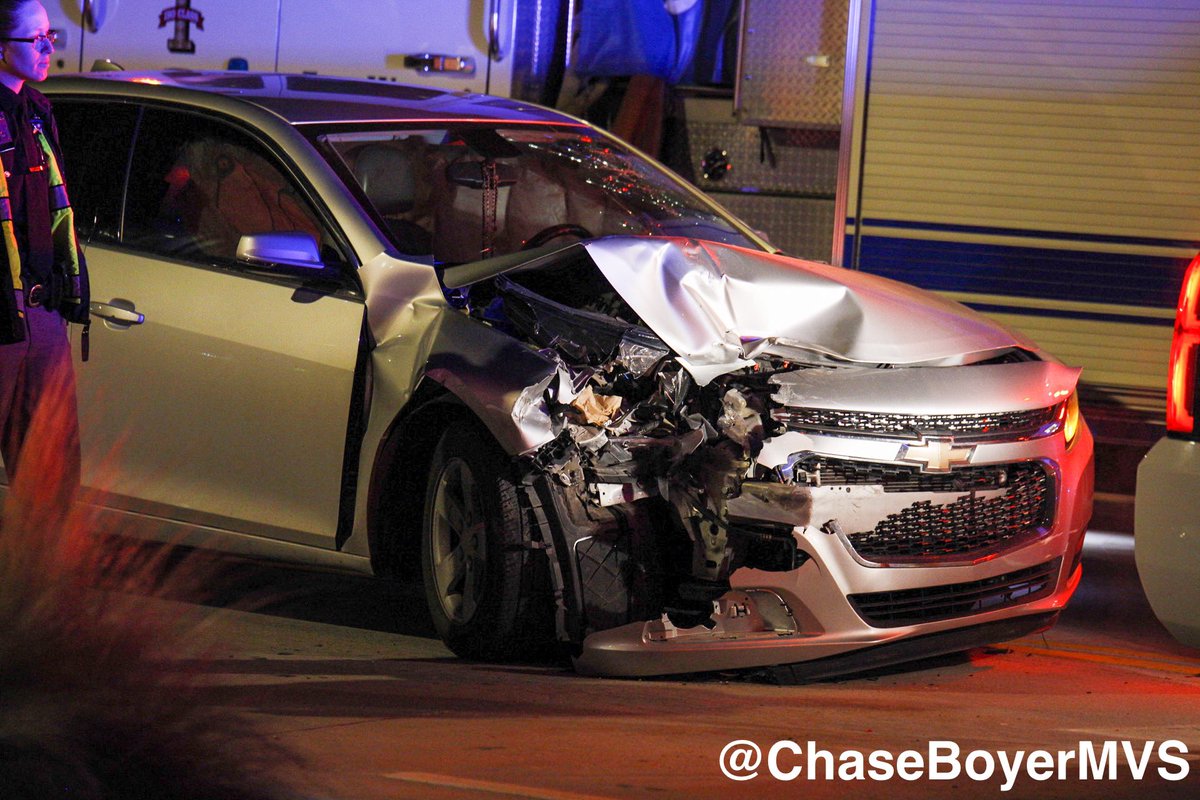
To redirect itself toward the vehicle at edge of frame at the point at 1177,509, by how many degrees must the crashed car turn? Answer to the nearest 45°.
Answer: approximately 45° to its left

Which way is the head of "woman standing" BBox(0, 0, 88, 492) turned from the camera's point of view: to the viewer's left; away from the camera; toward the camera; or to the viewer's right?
to the viewer's right

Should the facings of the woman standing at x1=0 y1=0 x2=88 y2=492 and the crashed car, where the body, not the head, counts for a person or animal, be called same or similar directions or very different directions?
same or similar directions

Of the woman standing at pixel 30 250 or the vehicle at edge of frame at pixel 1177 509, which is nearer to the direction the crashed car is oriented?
the vehicle at edge of frame

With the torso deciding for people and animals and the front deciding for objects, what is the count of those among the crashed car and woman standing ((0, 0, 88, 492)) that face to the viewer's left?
0

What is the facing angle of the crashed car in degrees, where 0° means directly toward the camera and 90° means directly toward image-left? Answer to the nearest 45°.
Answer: approximately 315°

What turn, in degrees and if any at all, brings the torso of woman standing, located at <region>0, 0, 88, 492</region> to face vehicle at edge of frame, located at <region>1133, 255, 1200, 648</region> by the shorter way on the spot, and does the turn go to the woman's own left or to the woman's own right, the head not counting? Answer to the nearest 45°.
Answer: approximately 45° to the woman's own left

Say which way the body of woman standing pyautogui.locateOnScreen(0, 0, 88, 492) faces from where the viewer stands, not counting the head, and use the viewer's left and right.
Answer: facing the viewer and to the right of the viewer

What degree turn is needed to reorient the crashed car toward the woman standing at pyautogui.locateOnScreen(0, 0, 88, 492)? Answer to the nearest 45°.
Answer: approximately 135° to its right
